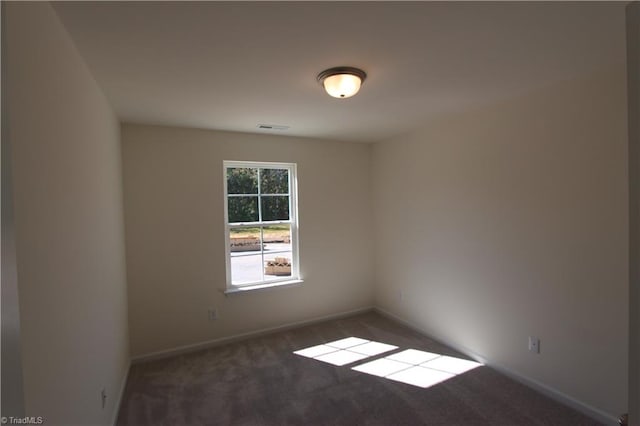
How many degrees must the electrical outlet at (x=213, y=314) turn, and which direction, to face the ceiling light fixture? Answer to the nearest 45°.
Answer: approximately 45° to its left

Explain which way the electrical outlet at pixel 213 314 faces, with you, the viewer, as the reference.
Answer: facing the viewer

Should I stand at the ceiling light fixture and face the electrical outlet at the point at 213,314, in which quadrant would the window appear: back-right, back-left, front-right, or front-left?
front-right
